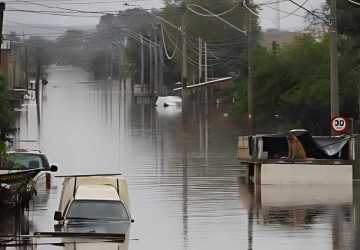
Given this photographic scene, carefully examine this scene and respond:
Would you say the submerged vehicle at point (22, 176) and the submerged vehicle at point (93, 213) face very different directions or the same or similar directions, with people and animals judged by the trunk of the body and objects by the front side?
very different directions

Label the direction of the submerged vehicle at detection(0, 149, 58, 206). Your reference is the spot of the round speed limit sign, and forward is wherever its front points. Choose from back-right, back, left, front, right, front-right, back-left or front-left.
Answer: front-right

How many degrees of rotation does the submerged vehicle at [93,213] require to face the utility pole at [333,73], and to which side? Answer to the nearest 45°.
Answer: approximately 135° to its left

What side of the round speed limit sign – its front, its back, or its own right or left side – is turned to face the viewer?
front

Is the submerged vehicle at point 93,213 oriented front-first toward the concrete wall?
no

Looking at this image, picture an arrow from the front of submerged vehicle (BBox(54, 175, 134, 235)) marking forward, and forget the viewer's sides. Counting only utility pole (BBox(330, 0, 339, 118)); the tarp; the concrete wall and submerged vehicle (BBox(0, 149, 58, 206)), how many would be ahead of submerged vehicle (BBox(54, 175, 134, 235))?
0

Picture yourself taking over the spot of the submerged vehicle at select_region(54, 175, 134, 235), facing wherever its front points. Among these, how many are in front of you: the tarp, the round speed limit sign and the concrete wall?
0

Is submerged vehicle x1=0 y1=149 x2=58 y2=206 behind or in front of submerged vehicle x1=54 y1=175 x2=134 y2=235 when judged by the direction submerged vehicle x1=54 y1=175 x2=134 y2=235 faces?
behind

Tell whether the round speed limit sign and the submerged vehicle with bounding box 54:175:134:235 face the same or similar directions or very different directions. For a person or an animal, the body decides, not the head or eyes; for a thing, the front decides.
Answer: same or similar directions
